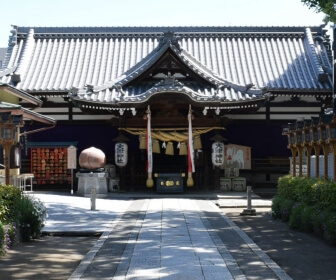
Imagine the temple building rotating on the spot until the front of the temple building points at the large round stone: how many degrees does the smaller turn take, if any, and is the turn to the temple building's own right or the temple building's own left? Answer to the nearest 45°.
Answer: approximately 45° to the temple building's own right

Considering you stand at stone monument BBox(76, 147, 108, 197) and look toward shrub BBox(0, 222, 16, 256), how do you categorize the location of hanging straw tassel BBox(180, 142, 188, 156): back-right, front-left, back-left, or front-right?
back-left

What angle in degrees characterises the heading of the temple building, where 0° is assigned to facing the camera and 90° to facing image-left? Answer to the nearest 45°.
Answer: approximately 0°

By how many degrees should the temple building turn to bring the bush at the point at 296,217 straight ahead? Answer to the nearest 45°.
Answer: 0° — it already faces it

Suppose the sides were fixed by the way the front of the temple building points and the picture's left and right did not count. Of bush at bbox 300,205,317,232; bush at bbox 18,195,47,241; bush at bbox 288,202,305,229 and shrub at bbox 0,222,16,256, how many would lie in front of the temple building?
4

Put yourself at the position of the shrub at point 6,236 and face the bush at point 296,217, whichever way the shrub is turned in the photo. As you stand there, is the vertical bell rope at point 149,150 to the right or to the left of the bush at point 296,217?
left

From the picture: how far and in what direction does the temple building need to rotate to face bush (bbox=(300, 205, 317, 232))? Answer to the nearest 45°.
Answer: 0° — it already faces it

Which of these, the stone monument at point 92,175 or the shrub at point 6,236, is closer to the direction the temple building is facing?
the shrub
